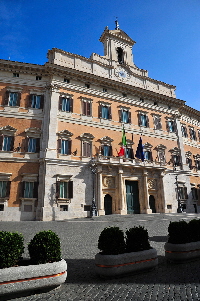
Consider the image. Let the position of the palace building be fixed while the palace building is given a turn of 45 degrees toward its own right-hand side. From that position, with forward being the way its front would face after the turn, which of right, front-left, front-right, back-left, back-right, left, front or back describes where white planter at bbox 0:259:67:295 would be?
front

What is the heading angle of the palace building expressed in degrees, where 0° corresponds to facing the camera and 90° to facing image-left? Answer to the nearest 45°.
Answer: approximately 315°

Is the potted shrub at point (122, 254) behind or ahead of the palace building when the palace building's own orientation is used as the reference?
ahead

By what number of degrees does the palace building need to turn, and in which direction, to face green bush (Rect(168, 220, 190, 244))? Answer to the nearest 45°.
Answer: approximately 45° to its right

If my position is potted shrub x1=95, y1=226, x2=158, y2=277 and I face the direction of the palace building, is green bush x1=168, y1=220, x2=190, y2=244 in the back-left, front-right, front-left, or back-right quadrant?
front-right
